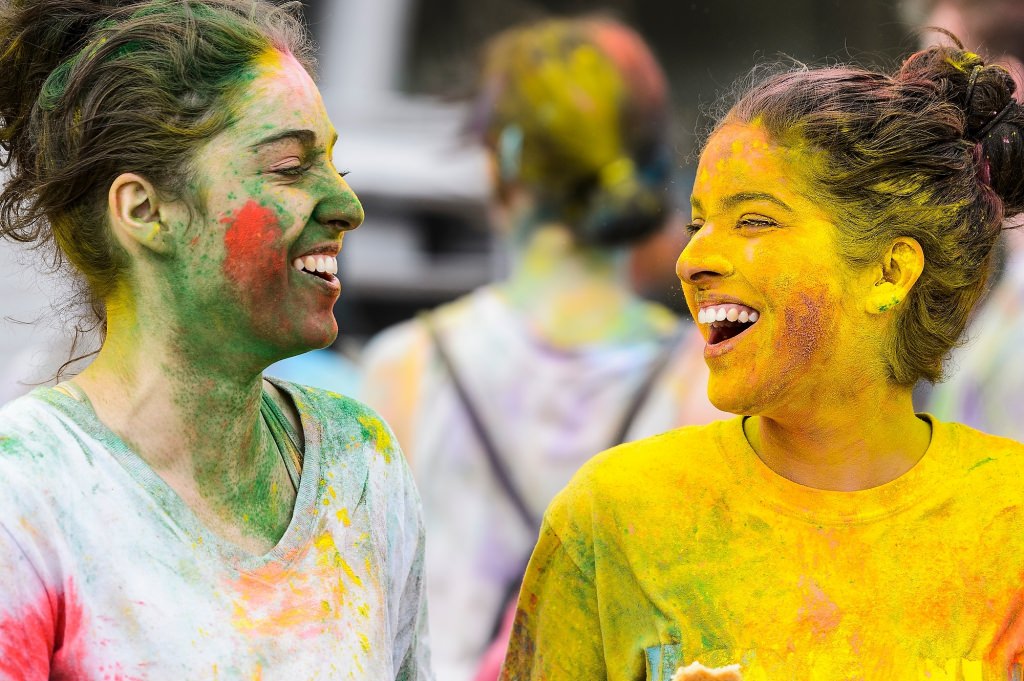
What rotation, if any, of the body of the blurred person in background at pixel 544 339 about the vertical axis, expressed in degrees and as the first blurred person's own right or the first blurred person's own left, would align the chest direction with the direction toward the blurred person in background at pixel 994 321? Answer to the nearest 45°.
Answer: approximately 90° to the first blurred person's own right

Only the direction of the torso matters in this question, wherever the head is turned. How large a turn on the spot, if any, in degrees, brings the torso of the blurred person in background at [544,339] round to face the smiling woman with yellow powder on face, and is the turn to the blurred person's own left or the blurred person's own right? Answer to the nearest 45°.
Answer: approximately 180°

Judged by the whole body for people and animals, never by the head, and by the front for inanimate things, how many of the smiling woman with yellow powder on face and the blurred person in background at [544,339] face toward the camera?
1

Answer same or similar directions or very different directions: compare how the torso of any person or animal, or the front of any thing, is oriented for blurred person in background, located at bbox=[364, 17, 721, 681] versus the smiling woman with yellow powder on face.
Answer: very different directions

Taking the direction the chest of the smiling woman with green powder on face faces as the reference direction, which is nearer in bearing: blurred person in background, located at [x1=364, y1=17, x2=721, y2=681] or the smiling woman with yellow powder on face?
the smiling woman with yellow powder on face

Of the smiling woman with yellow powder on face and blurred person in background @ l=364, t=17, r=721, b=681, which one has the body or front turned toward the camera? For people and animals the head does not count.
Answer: the smiling woman with yellow powder on face

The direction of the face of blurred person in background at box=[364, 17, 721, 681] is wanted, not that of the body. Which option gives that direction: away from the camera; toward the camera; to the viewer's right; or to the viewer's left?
away from the camera

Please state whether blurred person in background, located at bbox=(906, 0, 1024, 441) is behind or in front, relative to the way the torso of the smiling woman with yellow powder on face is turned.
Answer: behind

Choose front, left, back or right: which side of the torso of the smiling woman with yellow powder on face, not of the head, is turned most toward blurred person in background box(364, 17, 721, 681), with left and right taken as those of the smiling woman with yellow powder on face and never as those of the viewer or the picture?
back

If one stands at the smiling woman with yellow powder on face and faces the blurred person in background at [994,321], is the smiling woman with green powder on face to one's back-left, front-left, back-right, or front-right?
back-left

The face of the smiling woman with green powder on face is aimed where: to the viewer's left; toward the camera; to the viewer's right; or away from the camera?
to the viewer's right

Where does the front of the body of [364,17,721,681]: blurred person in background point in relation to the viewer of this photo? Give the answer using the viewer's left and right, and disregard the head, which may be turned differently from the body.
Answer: facing away from the viewer

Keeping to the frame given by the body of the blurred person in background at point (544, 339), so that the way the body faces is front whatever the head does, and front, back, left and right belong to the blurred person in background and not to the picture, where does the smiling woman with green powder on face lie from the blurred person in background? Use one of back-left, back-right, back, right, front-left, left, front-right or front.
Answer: back

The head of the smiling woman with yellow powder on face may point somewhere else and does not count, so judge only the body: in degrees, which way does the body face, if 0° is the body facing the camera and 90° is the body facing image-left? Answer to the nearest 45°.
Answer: approximately 0°

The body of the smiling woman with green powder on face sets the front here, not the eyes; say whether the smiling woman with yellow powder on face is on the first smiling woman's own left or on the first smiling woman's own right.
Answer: on the first smiling woman's own left

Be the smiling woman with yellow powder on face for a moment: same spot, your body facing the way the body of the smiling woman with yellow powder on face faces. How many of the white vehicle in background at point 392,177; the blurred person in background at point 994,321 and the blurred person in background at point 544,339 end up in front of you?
0

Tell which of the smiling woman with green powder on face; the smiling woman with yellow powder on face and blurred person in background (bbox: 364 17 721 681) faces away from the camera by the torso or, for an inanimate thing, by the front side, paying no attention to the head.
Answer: the blurred person in background

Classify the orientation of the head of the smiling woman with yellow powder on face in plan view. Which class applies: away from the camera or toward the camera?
toward the camera
